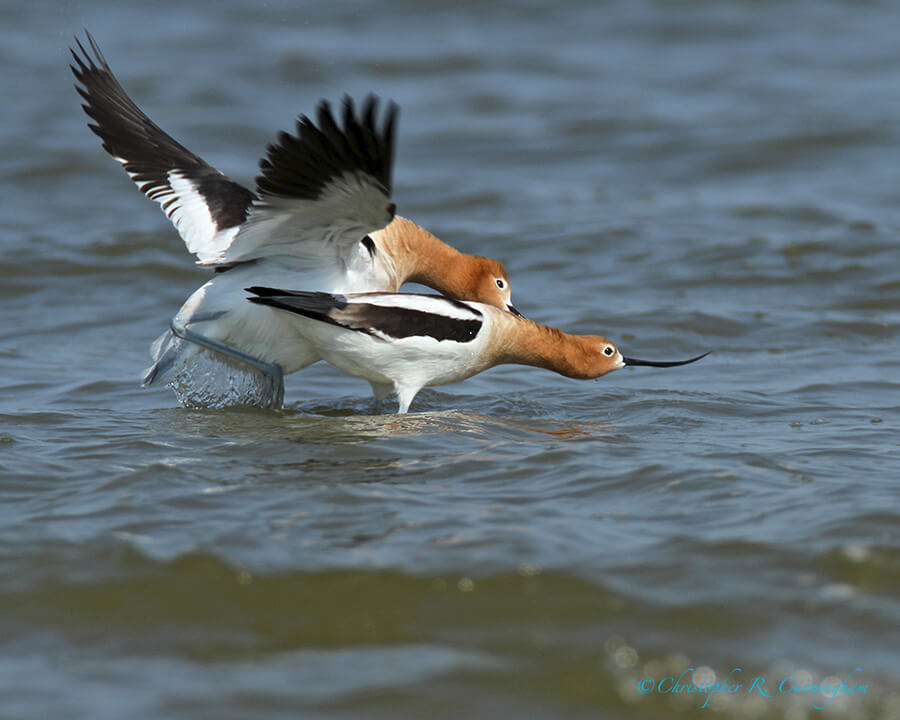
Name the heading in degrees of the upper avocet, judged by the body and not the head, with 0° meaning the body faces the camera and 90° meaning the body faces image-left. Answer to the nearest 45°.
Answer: approximately 270°

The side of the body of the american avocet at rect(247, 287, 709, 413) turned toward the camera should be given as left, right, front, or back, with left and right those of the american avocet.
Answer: right
